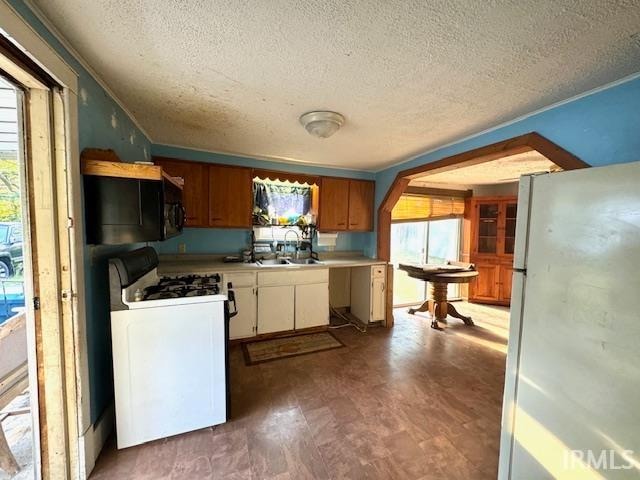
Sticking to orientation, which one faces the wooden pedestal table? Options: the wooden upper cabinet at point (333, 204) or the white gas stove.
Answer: the white gas stove

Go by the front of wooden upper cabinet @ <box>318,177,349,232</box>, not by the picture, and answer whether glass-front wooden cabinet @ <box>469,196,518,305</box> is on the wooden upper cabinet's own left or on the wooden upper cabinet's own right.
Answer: on the wooden upper cabinet's own left

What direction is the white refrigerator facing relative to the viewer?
to the viewer's left

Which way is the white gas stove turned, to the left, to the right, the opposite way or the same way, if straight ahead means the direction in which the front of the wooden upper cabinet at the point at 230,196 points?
to the left

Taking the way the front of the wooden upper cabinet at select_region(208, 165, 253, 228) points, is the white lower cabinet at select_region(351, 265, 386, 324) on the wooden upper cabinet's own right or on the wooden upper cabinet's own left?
on the wooden upper cabinet's own left

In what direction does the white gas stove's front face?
to the viewer's right

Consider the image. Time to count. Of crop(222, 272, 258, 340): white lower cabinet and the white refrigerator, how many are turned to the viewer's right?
0

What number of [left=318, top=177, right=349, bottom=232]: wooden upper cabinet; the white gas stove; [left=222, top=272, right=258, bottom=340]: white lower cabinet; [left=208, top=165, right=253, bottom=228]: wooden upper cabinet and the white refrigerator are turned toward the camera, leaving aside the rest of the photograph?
3

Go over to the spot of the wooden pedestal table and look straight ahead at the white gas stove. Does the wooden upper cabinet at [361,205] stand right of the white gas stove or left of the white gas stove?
right

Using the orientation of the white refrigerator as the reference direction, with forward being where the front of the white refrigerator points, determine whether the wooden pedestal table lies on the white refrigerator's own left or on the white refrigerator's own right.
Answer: on the white refrigerator's own right

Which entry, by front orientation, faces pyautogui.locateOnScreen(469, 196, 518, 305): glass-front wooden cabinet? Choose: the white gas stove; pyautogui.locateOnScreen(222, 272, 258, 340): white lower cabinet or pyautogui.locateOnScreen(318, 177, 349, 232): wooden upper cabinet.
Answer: the white gas stove
